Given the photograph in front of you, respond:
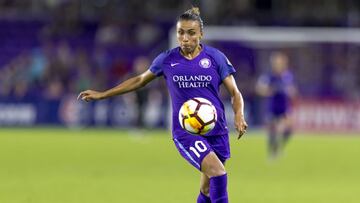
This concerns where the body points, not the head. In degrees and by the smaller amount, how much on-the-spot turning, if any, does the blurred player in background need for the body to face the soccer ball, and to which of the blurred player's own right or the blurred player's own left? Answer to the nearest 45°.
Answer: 0° — they already face it

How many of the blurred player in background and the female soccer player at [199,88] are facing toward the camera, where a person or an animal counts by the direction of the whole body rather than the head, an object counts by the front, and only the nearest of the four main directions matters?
2

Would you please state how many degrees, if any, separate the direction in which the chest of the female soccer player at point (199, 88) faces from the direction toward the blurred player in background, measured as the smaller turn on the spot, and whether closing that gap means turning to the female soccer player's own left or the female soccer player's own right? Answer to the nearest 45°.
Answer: approximately 180°

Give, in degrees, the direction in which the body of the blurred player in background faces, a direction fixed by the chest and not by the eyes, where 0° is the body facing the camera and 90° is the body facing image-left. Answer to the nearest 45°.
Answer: approximately 0°

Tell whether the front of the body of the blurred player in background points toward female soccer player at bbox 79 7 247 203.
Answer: yes
